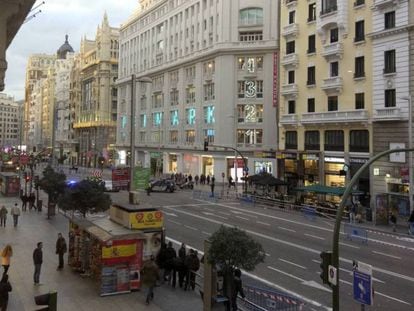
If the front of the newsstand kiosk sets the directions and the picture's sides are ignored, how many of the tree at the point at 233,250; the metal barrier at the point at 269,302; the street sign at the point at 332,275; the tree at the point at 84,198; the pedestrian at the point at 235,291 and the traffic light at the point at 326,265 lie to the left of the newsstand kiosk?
5

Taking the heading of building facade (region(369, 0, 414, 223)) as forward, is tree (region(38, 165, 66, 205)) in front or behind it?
in front

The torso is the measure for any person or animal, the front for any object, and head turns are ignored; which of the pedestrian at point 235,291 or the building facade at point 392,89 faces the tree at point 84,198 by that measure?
the building facade

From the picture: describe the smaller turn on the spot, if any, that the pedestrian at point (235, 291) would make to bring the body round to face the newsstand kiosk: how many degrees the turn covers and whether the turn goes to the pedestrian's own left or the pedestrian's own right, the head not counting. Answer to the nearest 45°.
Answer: approximately 135° to the pedestrian's own left

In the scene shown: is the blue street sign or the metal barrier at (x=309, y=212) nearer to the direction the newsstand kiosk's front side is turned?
the blue street sign

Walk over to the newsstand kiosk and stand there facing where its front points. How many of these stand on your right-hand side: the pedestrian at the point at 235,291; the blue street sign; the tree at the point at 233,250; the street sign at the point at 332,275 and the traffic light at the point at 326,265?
0

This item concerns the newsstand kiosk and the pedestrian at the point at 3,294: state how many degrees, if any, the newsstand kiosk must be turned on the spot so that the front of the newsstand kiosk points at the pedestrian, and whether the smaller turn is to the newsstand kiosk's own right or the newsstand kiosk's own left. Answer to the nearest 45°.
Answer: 0° — it already faces them

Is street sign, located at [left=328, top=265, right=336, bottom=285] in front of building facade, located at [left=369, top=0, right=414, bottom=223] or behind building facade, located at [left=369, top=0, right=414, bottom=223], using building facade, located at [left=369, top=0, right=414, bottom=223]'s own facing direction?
in front

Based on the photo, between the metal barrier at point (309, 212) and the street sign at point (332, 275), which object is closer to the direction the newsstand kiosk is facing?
the street sign

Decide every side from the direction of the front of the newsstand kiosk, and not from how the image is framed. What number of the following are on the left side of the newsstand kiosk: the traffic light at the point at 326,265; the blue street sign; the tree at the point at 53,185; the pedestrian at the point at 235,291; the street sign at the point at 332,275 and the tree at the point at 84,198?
4
